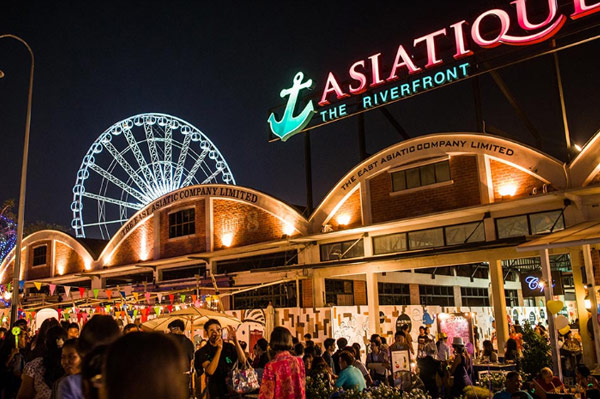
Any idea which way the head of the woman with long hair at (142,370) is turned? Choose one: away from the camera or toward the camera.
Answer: away from the camera

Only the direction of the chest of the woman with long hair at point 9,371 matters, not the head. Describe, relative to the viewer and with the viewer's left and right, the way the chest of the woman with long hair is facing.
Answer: facing away from the viewer

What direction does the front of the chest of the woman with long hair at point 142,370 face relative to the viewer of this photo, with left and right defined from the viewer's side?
facing away from the viewer

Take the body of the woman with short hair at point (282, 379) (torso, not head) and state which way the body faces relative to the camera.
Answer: away from the camera

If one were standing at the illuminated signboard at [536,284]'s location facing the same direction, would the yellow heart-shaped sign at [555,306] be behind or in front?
in front

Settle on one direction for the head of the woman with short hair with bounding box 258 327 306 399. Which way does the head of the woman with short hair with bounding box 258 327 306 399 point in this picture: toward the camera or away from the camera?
away from the camera

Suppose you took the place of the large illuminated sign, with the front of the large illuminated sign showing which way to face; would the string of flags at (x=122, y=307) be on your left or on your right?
on your right

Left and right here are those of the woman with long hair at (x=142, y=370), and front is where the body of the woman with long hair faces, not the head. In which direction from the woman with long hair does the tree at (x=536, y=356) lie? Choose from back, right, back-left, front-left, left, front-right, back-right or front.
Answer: front-right

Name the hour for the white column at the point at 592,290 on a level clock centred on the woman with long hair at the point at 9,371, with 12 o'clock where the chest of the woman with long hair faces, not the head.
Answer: The white column is roughly at 3 o'clock from the woman with long hair.

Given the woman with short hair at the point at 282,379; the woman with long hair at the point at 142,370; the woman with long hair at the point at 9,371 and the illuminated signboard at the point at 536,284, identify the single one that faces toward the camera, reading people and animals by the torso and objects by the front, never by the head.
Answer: the illuminated signboard

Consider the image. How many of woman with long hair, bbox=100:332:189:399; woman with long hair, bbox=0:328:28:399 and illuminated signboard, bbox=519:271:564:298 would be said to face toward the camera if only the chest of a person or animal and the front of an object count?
1

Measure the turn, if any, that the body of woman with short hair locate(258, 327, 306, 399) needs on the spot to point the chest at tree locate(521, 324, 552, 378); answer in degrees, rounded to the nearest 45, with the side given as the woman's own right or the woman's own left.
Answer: approximately 45° to the woman's own right

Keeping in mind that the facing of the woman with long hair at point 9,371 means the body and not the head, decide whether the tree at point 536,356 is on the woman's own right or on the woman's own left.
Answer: on the woman's own right

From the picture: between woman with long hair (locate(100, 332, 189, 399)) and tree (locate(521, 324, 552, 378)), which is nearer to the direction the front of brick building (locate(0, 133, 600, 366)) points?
the woman with long hair
